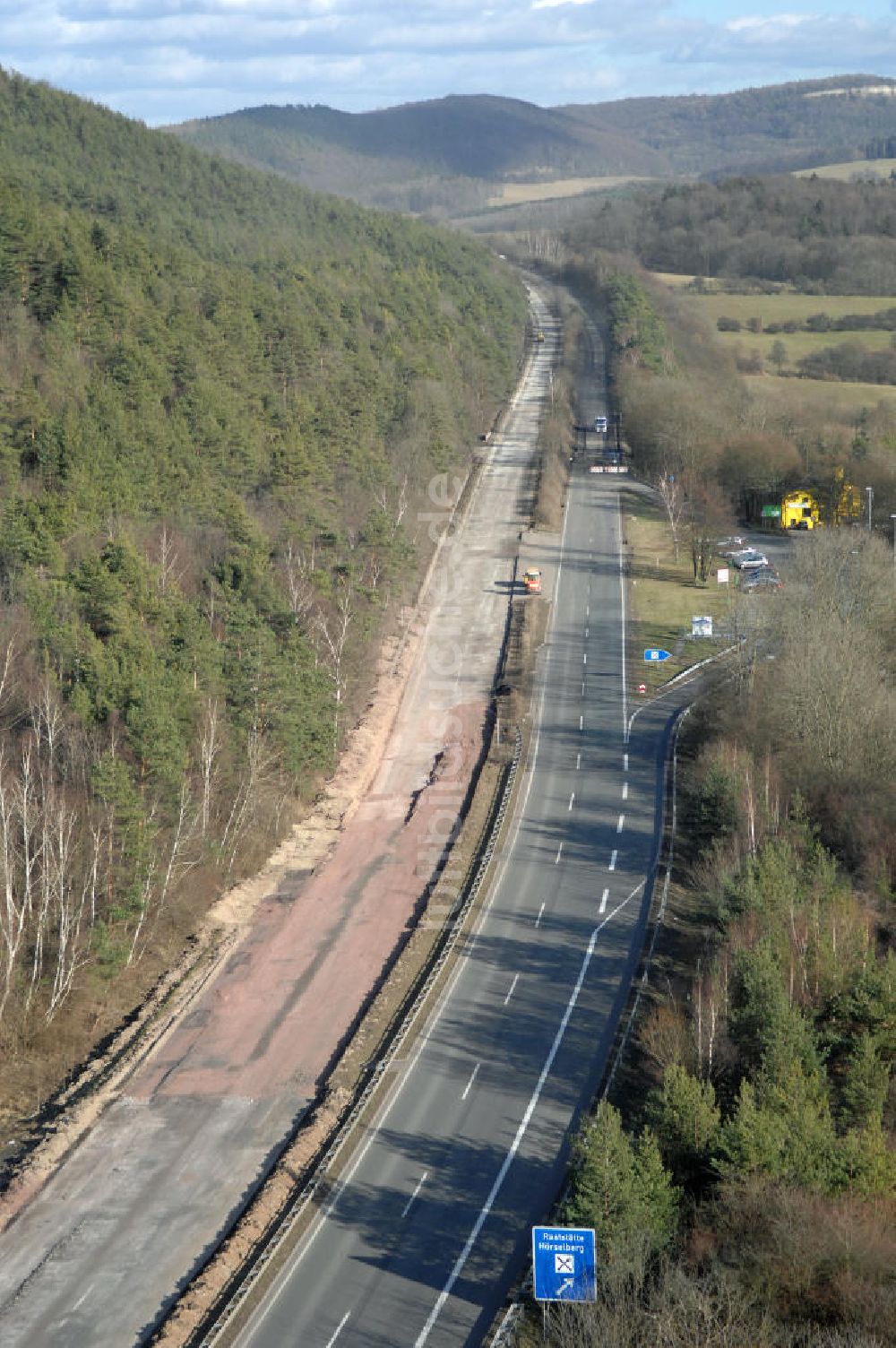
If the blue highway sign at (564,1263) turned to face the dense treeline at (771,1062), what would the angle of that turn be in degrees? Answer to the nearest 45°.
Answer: approximately 135° to its left

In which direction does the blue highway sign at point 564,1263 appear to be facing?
toward the camera
